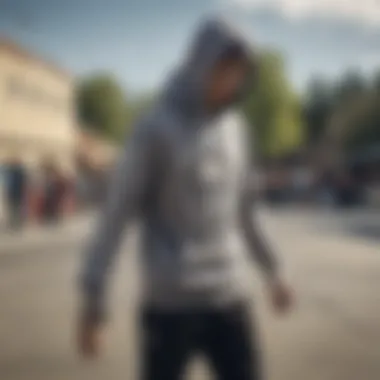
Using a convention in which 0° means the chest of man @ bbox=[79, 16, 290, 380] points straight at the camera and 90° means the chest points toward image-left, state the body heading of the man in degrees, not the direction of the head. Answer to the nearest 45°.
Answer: approximately 315°
